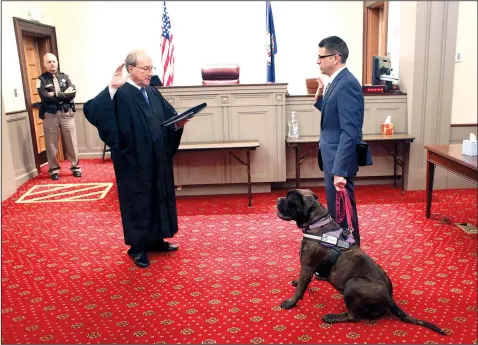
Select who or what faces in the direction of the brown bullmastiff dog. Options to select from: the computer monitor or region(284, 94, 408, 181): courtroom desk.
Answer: the courtroom desk

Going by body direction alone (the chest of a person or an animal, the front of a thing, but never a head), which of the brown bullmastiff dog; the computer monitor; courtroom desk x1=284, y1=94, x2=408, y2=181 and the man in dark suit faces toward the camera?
the courtroom desk

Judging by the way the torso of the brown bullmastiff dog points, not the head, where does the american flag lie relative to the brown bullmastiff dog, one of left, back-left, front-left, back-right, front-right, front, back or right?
front-right

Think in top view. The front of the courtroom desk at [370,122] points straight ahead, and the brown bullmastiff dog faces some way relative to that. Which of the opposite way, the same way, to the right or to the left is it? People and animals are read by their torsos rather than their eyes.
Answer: to the right

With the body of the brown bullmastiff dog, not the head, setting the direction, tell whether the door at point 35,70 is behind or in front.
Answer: in front

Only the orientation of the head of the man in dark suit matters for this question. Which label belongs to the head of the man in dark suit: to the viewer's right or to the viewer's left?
to the viewer's left

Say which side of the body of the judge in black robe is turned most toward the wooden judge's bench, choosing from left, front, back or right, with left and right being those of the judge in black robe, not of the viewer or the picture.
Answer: left

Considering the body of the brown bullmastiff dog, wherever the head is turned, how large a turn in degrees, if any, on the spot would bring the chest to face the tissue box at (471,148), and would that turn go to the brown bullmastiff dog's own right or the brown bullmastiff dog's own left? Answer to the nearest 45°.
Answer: approximately 135° to the brown bullmastiff dog's own right

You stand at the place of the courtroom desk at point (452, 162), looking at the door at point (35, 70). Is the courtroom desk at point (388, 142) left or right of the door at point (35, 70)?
right

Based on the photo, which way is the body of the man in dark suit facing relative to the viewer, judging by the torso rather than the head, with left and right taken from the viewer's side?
facing to the left of the viewer

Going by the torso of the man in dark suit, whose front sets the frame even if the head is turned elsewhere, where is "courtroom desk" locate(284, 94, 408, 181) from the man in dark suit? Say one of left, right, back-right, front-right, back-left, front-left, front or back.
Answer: right

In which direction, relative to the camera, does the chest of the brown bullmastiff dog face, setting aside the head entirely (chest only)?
to the viewer's left

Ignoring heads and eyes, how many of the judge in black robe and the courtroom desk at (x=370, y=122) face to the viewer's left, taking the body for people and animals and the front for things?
0

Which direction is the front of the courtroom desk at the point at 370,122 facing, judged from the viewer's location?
facing the viewer

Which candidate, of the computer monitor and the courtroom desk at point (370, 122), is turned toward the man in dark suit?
the courtroom desk

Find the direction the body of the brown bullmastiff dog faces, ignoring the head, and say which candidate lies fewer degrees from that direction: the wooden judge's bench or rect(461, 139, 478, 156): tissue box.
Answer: the wooden judge's bench
